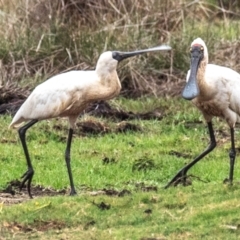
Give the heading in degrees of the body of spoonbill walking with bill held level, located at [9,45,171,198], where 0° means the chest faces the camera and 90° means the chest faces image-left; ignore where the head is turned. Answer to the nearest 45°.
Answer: approximately 270°

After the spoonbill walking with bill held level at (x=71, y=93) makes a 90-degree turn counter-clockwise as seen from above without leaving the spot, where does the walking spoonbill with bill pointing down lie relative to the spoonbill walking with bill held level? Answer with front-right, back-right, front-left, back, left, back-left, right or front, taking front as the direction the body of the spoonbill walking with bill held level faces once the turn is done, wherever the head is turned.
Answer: right

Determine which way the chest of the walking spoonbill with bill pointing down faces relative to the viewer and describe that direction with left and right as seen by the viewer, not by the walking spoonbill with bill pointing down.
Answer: facing the viewer and to the left of the viewer
